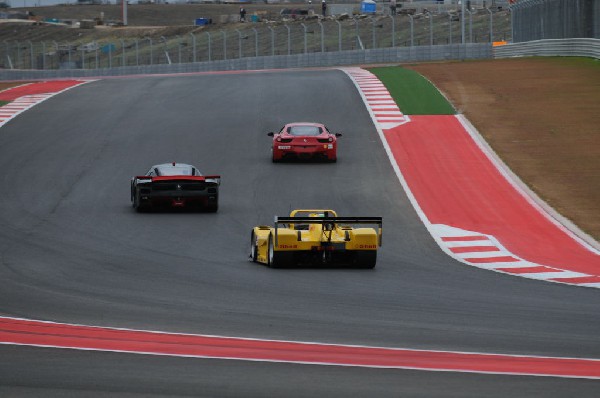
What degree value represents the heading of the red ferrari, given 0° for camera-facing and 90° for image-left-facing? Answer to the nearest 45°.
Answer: approximately 180°

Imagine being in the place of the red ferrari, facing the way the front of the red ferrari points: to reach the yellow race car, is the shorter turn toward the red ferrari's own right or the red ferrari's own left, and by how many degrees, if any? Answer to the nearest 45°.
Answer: approximately 180°
